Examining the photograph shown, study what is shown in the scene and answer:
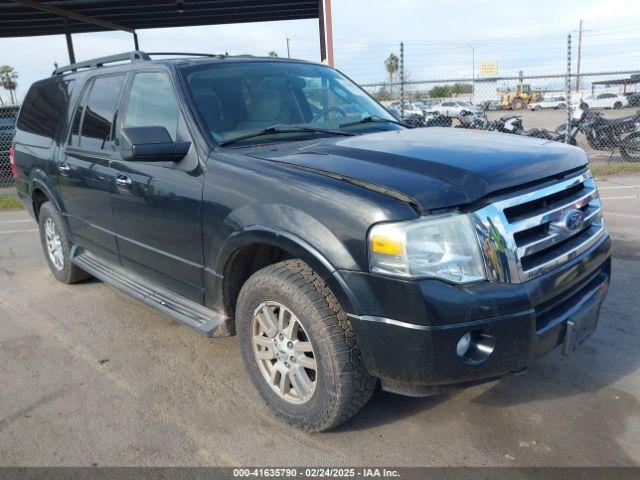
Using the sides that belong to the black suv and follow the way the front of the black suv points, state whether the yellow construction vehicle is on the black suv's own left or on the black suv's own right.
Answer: on the black suv's own left

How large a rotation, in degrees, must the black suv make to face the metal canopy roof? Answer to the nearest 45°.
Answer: approximately 135° to its left

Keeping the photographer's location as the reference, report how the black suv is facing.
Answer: facing the viewer and to the right of the viewer

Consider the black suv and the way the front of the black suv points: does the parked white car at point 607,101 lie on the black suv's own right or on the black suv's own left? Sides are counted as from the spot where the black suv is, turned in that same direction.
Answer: on the black suv's own left

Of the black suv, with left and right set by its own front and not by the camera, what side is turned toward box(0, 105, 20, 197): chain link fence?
back

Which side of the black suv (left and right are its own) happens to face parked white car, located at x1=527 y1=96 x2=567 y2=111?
left

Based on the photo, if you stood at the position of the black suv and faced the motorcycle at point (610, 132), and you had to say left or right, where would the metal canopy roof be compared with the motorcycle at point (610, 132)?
left

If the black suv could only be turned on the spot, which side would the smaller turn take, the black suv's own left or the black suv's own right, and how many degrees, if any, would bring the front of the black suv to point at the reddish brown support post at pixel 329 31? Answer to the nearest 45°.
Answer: approximately 135° to the black suv's own left
